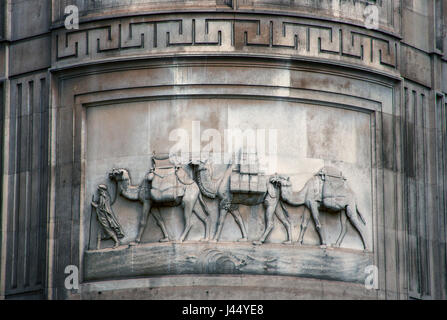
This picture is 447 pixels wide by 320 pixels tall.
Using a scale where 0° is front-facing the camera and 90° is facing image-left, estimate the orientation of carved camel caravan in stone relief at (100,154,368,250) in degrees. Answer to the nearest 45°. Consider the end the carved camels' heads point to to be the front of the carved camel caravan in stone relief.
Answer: approximately 90°

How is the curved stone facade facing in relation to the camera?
toward the camera
